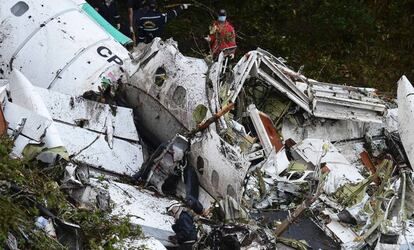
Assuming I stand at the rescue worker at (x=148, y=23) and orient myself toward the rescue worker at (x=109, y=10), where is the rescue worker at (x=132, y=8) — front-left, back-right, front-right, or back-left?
front-right

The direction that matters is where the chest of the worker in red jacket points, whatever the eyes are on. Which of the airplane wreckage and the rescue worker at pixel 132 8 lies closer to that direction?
the airplane wreckage

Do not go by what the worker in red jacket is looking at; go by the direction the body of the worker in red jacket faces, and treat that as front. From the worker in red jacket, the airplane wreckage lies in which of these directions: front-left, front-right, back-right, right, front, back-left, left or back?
front

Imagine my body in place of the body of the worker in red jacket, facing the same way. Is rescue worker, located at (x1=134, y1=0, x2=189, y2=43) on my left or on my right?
on my right

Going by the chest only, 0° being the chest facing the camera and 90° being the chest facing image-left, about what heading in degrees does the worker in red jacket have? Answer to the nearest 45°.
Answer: approximately 0°
